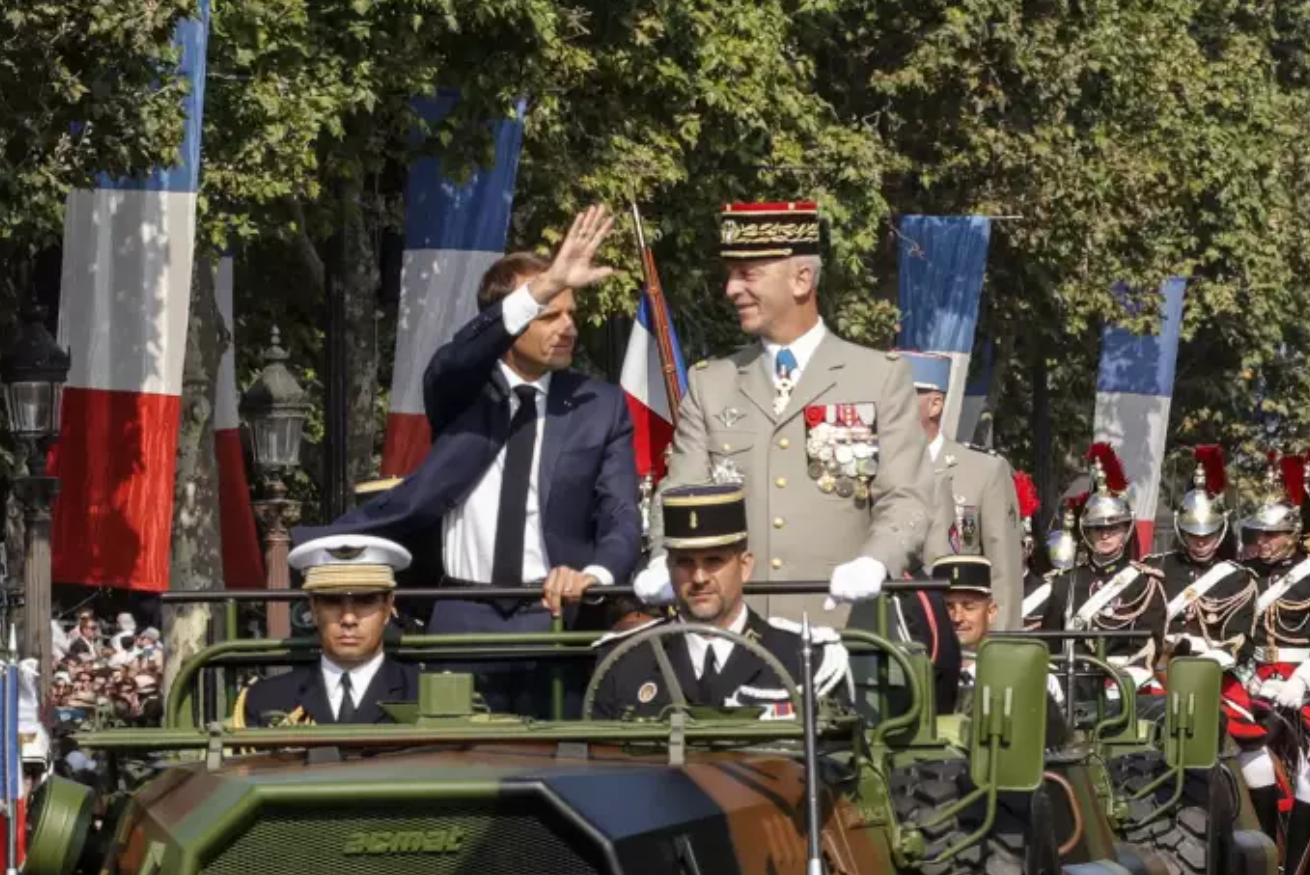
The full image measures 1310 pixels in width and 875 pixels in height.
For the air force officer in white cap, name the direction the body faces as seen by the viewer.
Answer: toward the camera

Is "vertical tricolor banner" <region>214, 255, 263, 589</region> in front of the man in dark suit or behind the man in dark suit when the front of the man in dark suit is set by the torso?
behind

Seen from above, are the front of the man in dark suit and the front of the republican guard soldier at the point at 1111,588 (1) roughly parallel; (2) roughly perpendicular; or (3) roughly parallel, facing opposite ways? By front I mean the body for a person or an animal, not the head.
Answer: roughly parallel

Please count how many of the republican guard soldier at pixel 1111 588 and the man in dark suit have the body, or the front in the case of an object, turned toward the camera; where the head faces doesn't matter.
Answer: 2

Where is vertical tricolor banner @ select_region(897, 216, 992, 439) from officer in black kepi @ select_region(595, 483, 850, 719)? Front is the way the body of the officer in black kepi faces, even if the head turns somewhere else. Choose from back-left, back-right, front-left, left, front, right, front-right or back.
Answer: back

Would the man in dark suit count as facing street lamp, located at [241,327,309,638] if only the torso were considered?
no

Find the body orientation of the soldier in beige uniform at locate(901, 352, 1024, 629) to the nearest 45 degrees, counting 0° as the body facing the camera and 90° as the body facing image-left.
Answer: approximately 45°

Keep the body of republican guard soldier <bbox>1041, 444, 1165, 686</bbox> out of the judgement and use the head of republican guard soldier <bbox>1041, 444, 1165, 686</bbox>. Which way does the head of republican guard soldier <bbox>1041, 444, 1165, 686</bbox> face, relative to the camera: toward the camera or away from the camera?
toward the camera

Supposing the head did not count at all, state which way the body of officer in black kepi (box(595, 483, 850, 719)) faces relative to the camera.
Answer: toward the camera

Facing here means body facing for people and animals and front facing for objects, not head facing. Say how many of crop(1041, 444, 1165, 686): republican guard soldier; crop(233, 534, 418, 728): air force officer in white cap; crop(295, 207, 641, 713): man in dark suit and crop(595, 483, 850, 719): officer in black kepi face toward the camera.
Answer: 4

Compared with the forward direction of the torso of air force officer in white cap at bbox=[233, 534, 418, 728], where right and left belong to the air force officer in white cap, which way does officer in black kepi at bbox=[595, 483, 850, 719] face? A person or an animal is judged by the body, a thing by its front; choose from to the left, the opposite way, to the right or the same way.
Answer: the same way

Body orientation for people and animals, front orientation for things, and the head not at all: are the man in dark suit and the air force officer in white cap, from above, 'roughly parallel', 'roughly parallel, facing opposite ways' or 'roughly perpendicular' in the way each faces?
roughly parallel

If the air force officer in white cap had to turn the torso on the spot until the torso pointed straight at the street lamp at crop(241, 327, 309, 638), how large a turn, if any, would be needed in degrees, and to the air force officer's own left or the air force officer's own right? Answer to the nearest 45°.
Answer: approximately 180°

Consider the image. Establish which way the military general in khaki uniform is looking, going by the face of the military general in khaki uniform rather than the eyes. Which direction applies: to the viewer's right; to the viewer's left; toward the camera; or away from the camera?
to the viewer's left

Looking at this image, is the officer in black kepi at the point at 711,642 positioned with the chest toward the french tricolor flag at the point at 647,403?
no
